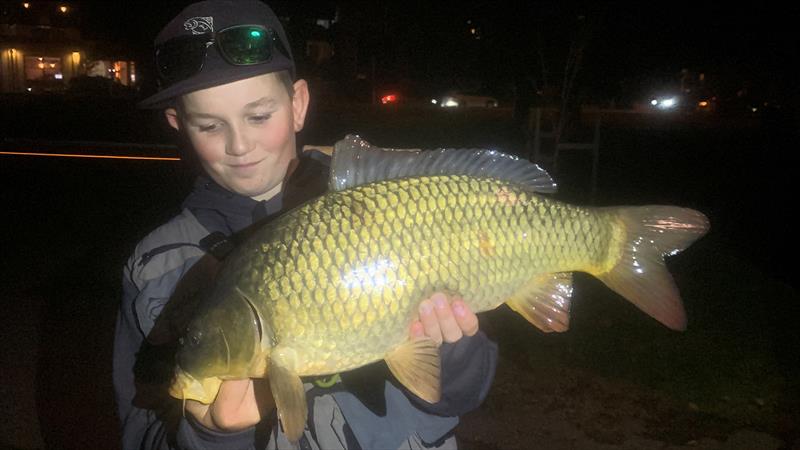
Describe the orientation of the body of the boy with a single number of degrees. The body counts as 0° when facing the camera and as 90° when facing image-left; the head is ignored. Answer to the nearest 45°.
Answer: approximately 0°

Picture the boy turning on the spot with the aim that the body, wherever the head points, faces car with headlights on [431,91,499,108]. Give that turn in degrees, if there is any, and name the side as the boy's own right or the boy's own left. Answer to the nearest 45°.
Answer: approximately 180°

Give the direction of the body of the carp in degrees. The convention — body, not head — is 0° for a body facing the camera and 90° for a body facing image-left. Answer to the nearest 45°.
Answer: approximately 90°

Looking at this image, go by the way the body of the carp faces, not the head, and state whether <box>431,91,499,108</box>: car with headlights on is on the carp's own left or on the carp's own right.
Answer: on the carp's own right

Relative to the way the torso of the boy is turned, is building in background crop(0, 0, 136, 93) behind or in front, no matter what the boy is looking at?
behind
